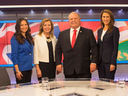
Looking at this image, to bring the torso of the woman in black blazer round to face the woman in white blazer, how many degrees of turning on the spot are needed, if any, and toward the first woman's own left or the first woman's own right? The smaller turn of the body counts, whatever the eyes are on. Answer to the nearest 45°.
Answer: approximately 45° to the first woman's own right

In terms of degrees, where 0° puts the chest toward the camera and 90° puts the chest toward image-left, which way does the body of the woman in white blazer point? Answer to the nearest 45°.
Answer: approximately 315°

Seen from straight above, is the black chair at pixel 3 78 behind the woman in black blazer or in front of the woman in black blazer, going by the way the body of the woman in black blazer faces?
in front

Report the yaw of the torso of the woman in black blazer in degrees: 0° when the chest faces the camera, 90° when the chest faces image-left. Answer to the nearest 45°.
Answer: approximately 45°

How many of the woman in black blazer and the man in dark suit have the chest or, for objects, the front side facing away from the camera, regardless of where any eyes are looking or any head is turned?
0

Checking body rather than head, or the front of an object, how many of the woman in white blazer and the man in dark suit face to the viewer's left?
0

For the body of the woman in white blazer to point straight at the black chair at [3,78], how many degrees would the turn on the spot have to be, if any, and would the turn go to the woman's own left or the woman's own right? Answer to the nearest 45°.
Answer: approximately 90° to the woman's own right

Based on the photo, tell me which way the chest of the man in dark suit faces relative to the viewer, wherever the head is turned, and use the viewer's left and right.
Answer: facing the viewer
